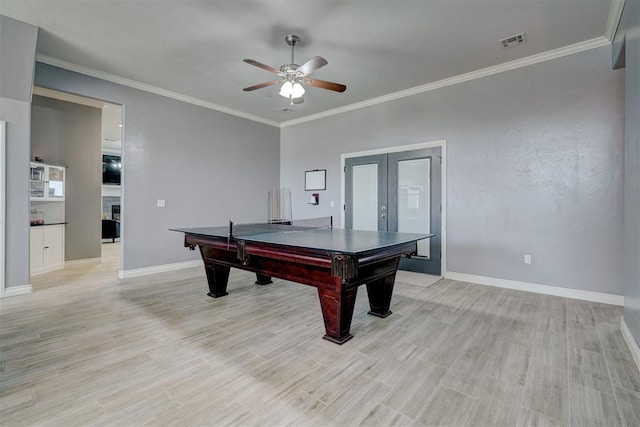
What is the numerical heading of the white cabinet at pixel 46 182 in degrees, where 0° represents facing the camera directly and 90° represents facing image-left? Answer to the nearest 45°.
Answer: approximately 0°

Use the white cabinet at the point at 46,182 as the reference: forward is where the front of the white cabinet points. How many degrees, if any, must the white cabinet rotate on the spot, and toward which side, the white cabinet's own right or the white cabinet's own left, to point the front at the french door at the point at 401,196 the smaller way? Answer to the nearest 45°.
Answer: approximately 45° to the white cabinet's own left

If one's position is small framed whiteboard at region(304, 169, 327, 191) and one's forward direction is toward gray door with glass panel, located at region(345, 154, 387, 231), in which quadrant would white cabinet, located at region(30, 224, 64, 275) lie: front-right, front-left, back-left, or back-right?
back-right

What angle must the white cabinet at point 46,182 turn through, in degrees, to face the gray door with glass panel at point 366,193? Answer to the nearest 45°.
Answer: approximately 45° to its left

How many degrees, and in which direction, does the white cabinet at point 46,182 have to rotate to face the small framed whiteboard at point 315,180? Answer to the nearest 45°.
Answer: approximately 45° to its left
